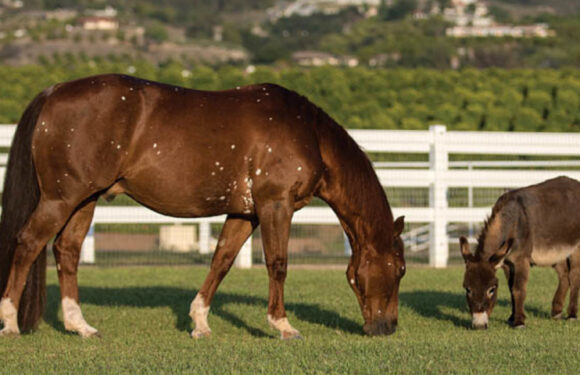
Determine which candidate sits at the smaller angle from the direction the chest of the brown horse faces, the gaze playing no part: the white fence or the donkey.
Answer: the donkey

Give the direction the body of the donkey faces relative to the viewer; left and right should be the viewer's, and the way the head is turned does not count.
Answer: facing the viewer and to the left of the viewer

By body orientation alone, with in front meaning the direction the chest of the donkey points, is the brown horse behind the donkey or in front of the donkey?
in front

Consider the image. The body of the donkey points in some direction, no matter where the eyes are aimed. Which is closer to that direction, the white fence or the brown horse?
the brown horse

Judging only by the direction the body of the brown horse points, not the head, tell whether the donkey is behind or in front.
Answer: in front

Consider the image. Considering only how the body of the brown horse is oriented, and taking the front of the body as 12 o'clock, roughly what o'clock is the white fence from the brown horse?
The white fence is roughly at 10 o'clock from the brown horse.

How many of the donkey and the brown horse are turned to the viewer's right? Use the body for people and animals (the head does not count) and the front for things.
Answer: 1

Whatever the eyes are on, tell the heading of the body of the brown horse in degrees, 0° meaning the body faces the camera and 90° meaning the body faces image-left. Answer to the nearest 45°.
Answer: approximately 270°

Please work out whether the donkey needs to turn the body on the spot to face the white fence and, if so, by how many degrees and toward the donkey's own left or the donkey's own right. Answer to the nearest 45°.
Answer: approximately 135° to the donkey's own right

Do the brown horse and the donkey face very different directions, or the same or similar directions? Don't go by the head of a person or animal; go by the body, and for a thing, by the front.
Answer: very different directions
